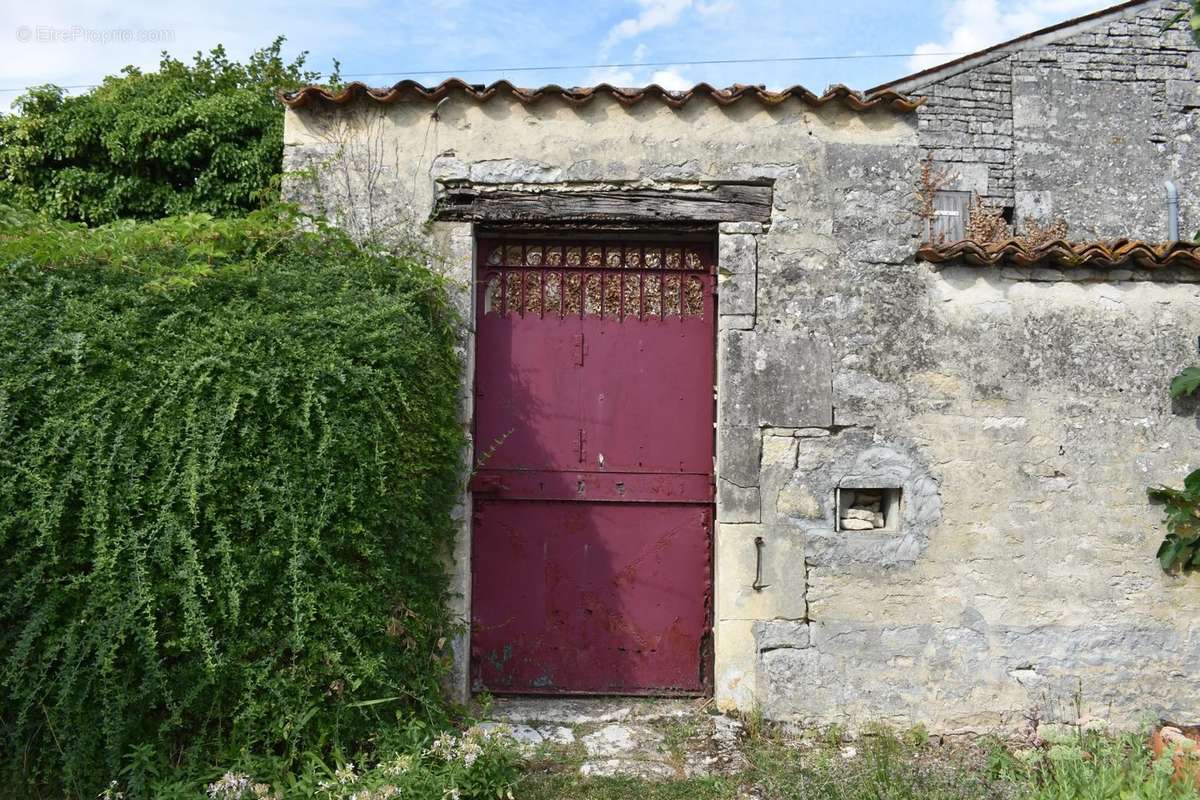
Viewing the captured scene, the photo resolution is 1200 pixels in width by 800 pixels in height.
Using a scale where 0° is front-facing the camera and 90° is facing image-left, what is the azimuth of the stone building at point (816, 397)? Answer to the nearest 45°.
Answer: approximately 0°

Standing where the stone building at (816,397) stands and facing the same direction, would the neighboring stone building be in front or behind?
behind

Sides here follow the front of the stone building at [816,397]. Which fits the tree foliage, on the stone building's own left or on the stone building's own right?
on the stone building's own right

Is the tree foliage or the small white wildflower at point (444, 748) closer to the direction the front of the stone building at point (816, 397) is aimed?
the small white wildflower

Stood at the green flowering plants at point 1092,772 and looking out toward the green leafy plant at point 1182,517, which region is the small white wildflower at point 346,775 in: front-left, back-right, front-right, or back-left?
back-left

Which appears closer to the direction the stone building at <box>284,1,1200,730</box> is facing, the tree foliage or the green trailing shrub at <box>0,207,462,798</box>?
the green trailing shrub

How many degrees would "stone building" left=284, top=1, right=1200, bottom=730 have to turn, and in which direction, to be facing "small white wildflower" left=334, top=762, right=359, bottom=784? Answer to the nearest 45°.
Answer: approximately 45° to its right

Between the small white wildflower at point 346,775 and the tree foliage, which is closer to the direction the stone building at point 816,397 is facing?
the small white wildflower
